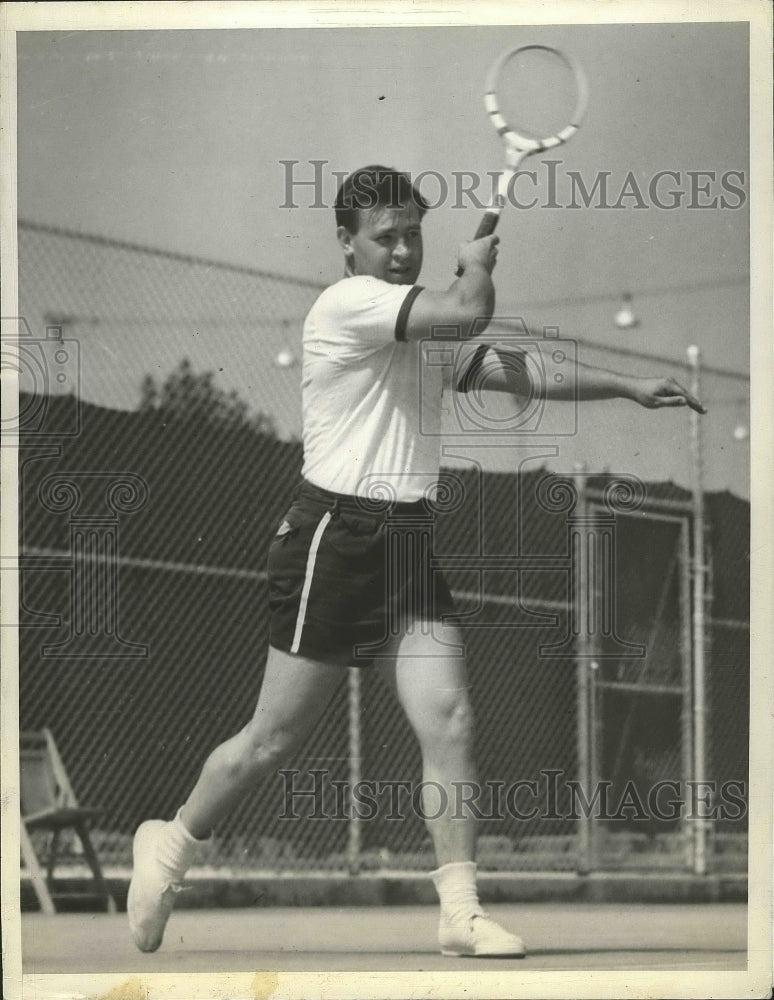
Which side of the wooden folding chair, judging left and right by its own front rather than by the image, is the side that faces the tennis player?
front

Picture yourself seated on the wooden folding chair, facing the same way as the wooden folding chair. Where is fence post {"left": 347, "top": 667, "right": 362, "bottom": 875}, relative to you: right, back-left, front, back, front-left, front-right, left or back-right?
front-left

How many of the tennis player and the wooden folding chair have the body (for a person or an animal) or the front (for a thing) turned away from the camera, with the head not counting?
0

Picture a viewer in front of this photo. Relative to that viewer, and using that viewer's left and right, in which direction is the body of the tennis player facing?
facing the viewer and to the right of the viewer

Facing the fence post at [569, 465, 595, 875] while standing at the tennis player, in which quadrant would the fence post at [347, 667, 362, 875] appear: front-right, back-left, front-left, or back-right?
front-left

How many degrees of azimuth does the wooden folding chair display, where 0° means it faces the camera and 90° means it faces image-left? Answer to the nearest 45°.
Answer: approximately 315°

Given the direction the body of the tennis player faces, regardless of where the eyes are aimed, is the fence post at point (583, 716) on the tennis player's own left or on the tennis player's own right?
on the tennis player's own left

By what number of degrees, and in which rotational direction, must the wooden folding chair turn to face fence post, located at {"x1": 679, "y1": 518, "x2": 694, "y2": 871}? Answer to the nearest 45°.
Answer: approximately 45° to its left
